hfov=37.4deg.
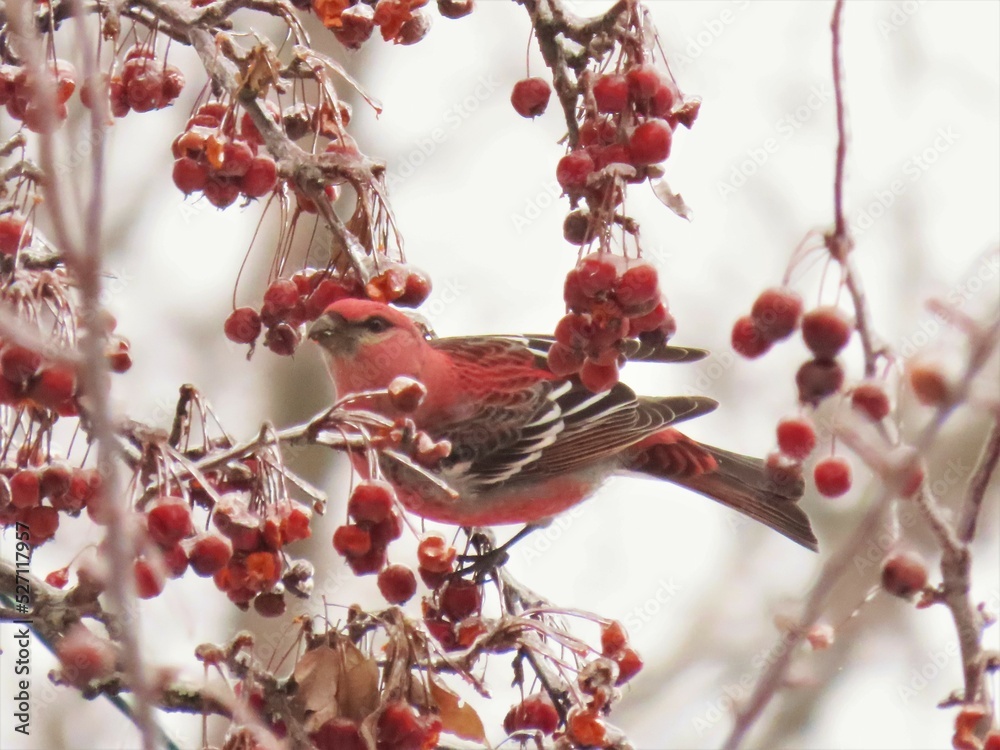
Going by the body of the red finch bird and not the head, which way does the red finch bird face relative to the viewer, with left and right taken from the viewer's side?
facing to the left of the viewer
